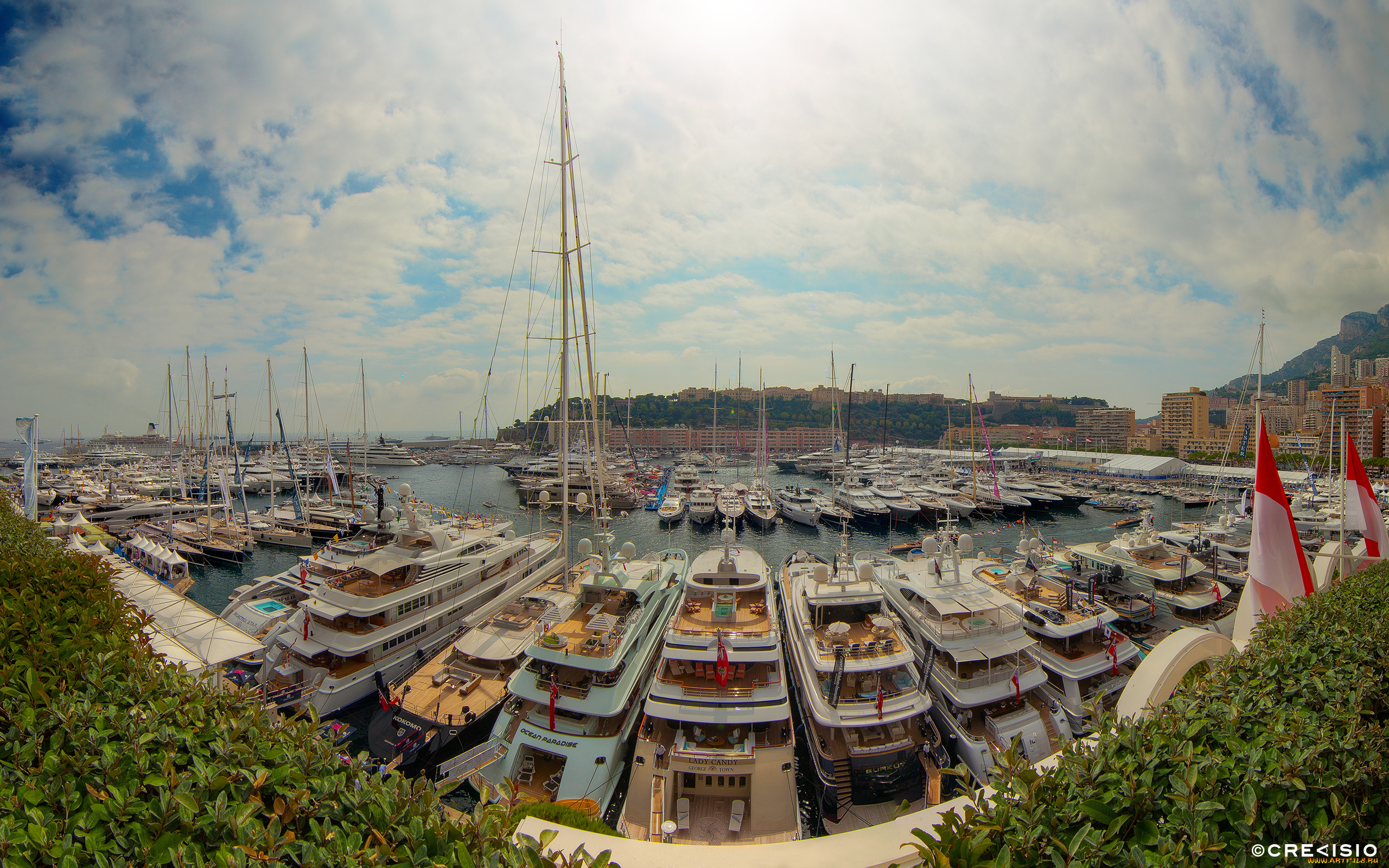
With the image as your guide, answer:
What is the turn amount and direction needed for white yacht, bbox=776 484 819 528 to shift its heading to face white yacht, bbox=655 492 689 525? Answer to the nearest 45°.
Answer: approximately 135° to its right

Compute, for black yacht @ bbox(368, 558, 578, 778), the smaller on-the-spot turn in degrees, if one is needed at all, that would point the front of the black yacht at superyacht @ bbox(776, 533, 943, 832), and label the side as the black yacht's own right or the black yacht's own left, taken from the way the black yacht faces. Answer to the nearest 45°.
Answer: approximately 90° to the black yacht's own right

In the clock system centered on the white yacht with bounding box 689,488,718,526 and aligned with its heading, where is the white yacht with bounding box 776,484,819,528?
the white yacht with bounding box 776,484,819,528 is roughly at 9 o'clock from the white yacht with bounding box 689,488,718,526.

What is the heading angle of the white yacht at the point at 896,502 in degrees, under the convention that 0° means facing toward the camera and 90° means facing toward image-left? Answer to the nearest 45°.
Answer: approximately 315°

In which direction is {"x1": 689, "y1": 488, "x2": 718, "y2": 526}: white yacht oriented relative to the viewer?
toward the camera

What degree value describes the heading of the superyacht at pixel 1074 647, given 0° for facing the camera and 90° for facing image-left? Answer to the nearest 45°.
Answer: approximately 135°

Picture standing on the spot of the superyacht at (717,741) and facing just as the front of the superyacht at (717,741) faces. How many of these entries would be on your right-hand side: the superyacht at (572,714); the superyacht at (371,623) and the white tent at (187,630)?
0

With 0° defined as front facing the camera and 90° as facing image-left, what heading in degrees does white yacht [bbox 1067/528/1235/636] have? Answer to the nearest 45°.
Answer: approximately 135°

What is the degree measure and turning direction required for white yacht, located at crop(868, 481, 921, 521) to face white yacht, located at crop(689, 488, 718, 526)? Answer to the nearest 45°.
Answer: approximately 90° to its right

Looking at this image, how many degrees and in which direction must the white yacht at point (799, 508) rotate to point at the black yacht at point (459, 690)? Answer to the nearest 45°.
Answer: approximately 45° to its right

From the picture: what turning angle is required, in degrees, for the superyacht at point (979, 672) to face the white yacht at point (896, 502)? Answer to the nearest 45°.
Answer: approximately 45° to its right

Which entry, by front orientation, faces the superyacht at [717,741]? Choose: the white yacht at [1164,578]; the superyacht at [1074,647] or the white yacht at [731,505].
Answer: the white yacht at [731,505]

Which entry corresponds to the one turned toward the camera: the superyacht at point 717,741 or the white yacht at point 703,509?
the white yacht

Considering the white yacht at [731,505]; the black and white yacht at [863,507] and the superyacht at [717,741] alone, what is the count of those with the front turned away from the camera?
1

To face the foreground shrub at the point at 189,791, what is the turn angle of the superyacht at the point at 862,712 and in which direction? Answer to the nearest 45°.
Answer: approximately 180°

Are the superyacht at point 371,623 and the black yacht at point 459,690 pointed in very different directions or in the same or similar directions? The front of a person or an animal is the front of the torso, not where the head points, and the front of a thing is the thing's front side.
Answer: same or similar directions

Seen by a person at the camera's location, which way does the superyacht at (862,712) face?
facing away from the viewer

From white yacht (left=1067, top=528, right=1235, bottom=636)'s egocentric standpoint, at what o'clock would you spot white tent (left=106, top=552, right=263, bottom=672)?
The white tent is roughly at 9 o'clock from the white yacht.
